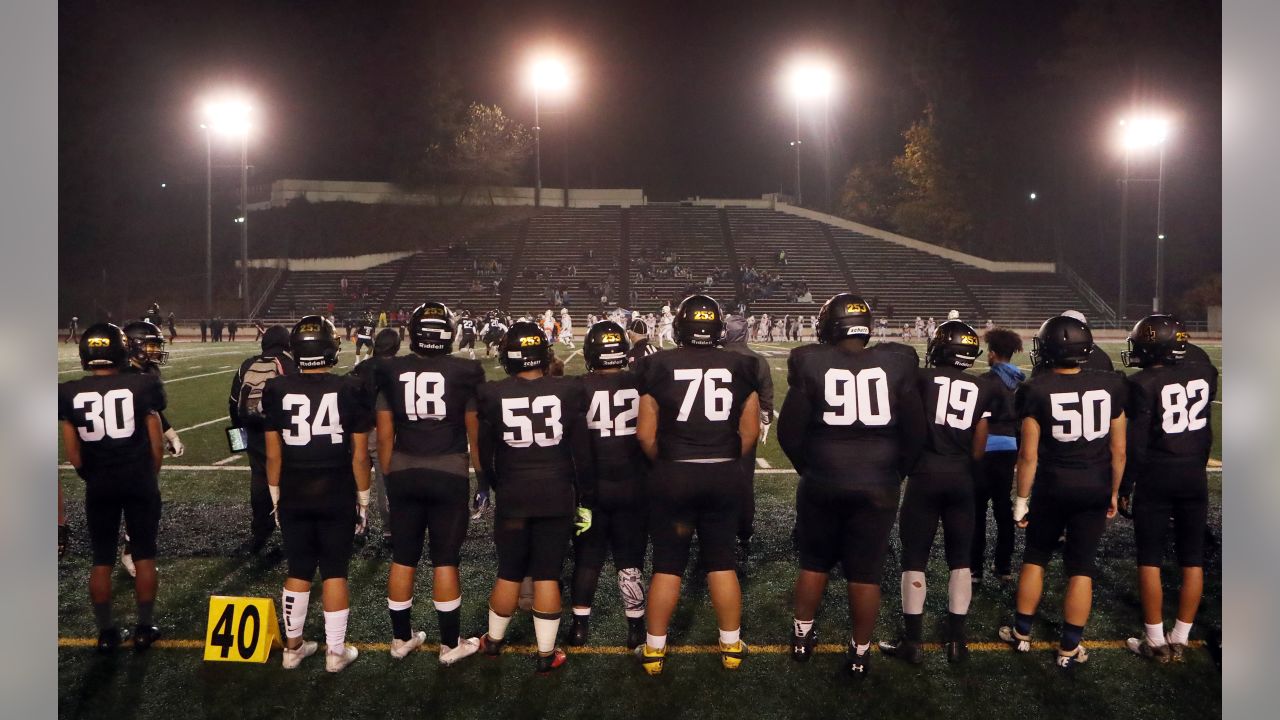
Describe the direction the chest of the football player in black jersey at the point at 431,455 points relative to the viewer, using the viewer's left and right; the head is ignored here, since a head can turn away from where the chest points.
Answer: facing away from the viewer

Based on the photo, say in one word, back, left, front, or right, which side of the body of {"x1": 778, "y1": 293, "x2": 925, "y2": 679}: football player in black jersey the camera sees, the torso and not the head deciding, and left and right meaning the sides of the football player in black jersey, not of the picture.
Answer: back

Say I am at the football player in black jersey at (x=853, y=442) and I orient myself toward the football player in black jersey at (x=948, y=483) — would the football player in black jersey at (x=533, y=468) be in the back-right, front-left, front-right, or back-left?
back-left

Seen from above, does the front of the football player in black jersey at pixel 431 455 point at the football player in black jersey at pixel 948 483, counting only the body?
no

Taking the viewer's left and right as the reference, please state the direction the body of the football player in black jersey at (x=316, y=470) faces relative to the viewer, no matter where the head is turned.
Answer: facing away from the viewer

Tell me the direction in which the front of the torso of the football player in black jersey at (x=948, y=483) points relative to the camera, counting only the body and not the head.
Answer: away from the camera

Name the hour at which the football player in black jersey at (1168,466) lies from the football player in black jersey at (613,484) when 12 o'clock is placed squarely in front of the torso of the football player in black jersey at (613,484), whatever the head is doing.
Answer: the football player in black jersey at (1168,466) is roughly at 3 o'clock from the football player in black jersey at (613,484).

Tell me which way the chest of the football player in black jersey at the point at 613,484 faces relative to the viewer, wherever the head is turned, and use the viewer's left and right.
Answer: facing away from the viewer

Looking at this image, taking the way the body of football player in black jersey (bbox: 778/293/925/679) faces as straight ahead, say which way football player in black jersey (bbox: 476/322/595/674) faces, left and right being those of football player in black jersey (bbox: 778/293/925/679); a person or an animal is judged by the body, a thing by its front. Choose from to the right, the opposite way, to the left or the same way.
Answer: the same way

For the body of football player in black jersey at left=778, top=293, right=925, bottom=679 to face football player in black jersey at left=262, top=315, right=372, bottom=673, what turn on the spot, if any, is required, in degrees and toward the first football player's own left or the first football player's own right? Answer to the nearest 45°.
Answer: approximately 90° to the first football player's own left

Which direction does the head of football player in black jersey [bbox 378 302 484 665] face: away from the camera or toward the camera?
away from the camera

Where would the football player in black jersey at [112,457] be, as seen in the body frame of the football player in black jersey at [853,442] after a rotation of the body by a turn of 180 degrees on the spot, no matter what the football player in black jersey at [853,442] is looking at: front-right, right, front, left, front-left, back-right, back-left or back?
right

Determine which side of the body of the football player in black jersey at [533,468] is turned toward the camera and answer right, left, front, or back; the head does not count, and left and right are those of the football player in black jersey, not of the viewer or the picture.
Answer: back

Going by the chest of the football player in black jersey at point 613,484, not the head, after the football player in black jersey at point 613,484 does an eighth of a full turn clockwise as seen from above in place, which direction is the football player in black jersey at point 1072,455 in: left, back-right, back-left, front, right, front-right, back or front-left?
front-right

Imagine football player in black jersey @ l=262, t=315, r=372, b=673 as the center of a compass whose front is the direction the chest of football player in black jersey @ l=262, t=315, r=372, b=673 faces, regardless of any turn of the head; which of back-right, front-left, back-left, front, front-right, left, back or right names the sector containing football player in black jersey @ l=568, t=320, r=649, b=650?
right

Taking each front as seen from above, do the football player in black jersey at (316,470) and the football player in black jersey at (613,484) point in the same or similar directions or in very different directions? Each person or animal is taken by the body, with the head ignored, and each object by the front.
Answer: same or similar directions

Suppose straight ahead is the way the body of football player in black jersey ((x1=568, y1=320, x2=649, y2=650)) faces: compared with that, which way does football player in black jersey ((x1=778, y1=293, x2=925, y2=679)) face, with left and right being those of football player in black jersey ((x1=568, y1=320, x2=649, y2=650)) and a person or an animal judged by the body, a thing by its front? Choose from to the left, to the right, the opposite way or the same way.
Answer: the same way

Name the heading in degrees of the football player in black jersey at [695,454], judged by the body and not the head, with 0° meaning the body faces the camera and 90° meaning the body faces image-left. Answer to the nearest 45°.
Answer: approximately 180°

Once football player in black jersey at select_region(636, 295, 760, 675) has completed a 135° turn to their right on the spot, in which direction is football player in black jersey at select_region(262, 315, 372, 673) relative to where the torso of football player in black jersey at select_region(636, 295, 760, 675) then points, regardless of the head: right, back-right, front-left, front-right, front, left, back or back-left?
back-right

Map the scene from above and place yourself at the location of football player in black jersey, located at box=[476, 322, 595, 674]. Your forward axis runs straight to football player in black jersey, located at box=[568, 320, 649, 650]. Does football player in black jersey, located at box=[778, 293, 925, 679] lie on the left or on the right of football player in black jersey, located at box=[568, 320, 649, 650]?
right
